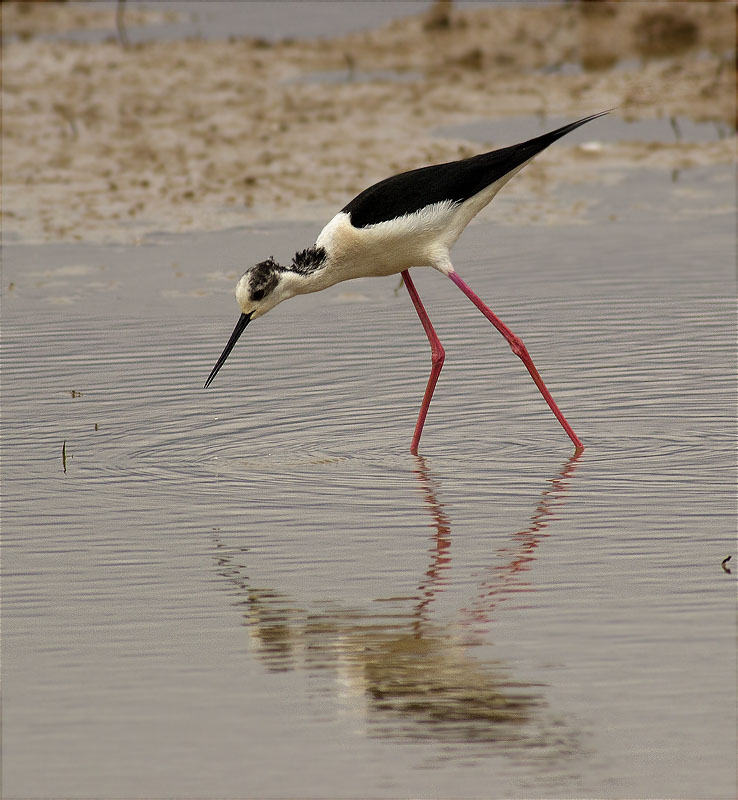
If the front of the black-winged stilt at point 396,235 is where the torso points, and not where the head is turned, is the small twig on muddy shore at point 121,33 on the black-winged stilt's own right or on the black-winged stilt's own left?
on the black-winged stilt's own right

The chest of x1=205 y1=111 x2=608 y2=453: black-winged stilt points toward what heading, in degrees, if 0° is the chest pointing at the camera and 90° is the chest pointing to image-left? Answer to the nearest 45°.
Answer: approximately 90°
